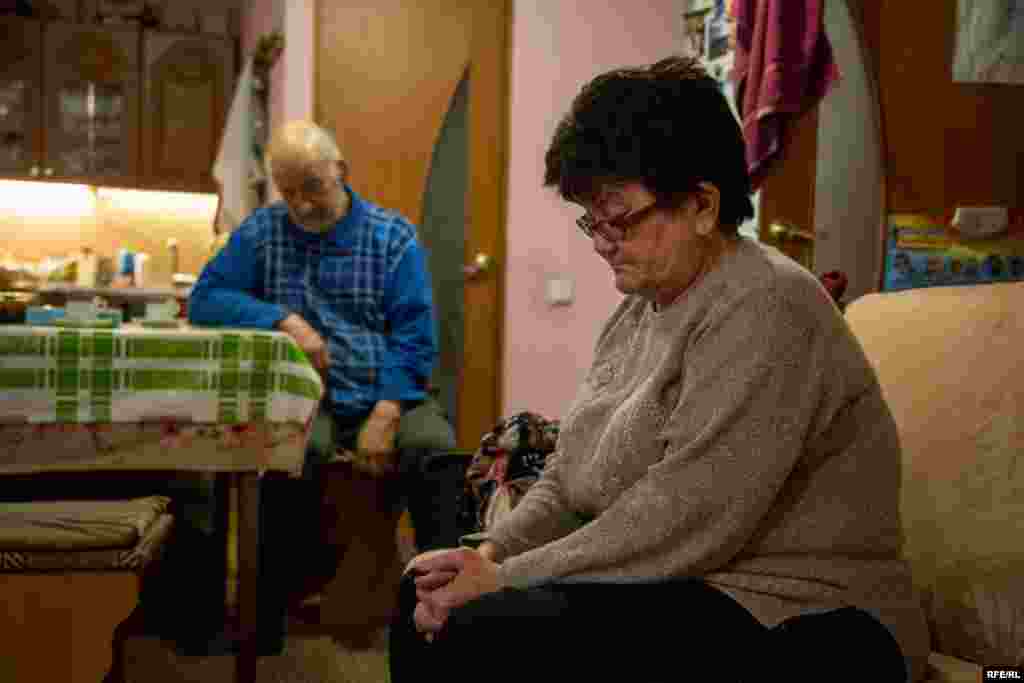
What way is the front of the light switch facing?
toward the camera

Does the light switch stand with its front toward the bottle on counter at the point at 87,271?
no

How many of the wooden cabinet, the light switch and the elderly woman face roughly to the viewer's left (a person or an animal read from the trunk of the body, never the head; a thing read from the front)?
1

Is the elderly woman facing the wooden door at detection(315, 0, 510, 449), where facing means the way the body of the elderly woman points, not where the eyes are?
no

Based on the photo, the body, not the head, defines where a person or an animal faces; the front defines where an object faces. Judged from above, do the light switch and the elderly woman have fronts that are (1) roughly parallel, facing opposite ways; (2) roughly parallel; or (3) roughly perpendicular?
roughly perpendicular

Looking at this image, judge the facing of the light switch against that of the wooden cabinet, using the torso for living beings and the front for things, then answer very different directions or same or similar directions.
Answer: same or similar directions

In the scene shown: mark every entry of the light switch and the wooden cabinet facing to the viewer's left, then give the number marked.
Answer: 0

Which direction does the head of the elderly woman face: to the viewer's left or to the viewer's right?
to the viewer's left

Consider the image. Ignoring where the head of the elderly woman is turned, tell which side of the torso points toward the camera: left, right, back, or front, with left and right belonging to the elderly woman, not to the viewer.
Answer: left

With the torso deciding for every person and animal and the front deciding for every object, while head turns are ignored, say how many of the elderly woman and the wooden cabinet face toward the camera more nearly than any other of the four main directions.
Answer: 1

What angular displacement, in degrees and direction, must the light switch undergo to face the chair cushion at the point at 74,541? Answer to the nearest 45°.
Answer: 0° — it already faces it

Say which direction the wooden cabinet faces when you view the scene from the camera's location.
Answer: facing the viewer

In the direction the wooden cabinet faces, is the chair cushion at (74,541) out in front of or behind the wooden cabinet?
in front
